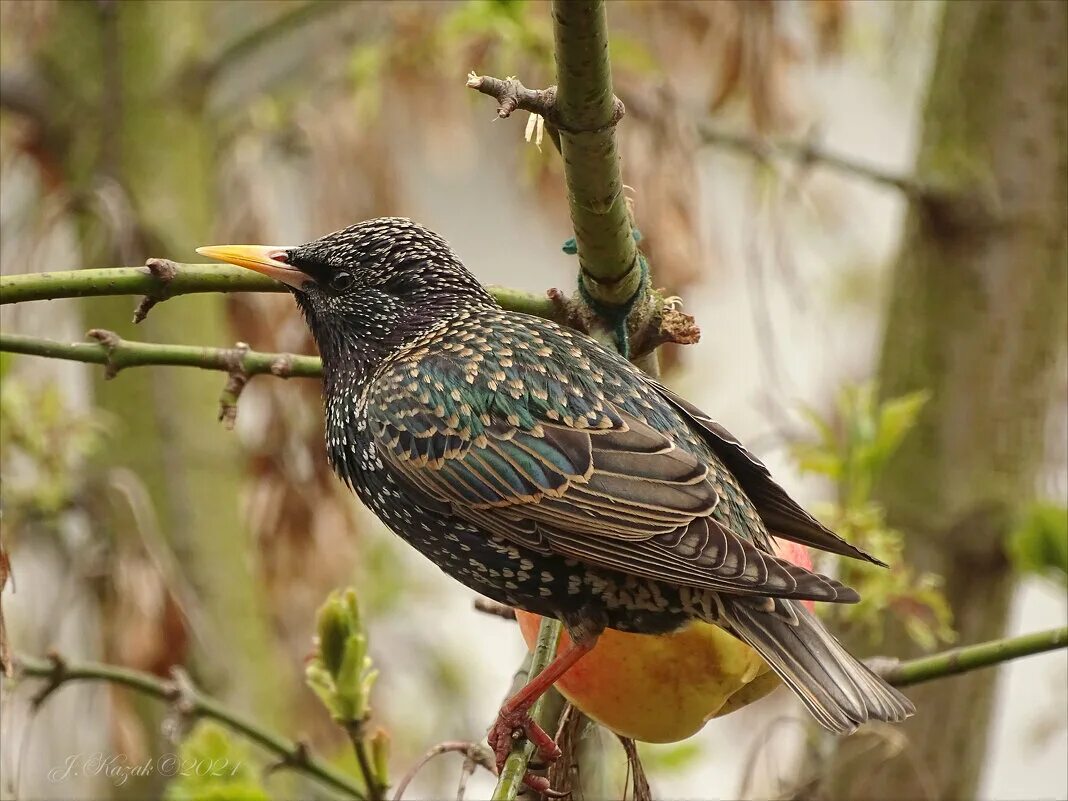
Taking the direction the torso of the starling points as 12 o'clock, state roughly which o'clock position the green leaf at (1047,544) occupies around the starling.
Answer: The green leaf is roughly at 5 o'clock from the starling.

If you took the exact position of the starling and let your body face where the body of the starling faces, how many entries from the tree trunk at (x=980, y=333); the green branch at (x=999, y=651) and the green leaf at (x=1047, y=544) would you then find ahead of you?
0

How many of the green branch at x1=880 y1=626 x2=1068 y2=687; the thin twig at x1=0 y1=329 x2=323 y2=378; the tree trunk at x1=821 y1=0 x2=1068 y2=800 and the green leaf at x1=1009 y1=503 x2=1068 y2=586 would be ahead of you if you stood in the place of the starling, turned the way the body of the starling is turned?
1

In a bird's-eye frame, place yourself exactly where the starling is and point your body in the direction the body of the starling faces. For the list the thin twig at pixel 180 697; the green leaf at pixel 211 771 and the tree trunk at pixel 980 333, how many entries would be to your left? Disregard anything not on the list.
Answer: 0

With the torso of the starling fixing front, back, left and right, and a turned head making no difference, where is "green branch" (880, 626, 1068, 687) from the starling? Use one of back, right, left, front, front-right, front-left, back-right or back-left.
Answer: back

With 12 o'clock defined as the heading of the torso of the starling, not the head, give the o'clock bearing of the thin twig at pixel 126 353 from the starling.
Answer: The thin twig is roughly at 12 o'clock from the starling.

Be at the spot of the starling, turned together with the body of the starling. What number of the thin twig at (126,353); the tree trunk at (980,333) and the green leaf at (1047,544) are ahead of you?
1

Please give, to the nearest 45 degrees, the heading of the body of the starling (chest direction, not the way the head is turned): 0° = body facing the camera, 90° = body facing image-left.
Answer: approximately 90°

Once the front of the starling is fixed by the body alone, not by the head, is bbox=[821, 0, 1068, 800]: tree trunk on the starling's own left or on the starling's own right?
on the starling's own right

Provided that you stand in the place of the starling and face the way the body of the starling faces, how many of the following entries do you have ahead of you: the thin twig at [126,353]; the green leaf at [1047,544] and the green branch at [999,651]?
1
